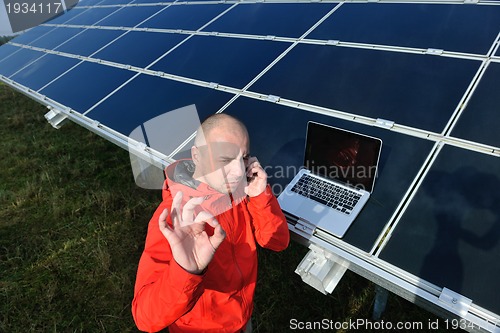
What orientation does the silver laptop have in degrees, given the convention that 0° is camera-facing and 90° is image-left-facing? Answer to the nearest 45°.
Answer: approximately 45°

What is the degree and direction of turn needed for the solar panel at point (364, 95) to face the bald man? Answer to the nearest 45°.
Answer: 0° — it already faces them

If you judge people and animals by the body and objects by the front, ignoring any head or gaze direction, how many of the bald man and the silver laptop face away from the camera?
0

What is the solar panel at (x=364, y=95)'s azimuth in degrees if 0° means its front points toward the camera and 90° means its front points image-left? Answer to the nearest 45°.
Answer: approximately 45°

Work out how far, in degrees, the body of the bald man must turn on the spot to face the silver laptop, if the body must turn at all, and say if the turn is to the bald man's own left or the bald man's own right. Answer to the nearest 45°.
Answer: approximately 90° to the bald man's own left

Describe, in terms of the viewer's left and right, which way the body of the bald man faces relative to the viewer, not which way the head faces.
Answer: facing the viewer and to the right of the viewer

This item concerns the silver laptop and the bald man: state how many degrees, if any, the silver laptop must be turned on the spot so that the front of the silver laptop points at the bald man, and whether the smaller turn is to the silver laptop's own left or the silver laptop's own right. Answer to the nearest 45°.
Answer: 0° — it already faces them
